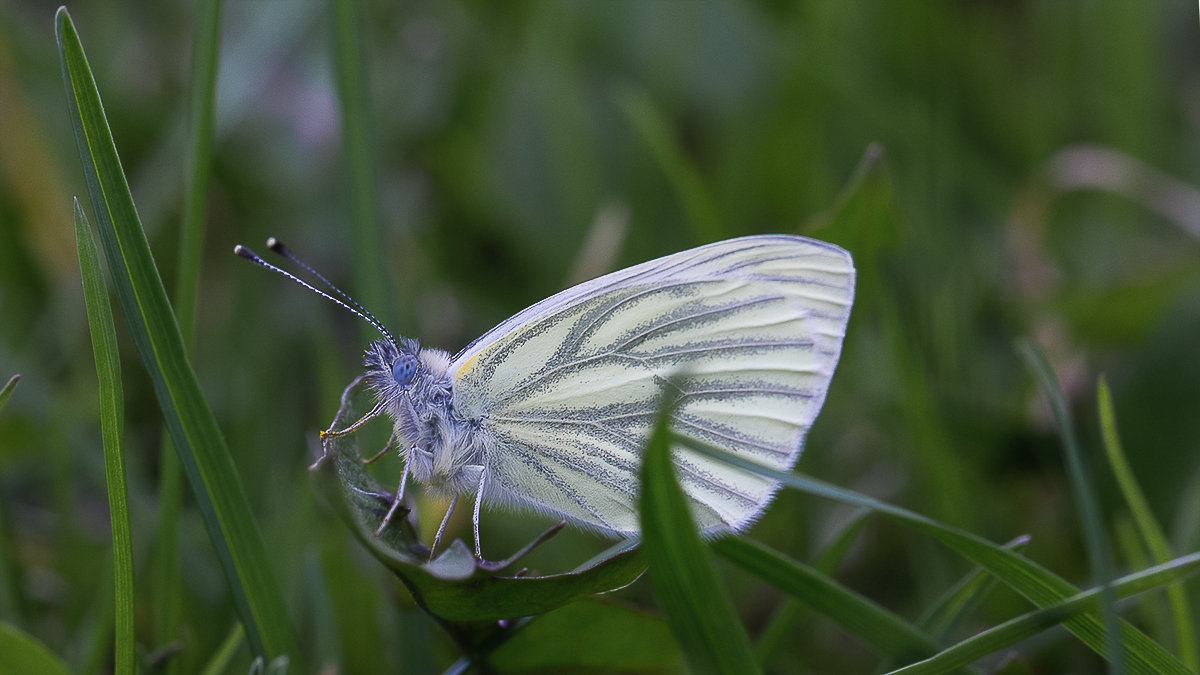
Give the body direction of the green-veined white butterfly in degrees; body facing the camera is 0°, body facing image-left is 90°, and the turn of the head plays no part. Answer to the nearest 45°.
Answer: approximately 90°

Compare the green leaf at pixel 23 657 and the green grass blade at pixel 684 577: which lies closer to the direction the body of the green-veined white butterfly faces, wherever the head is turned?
the green leaf

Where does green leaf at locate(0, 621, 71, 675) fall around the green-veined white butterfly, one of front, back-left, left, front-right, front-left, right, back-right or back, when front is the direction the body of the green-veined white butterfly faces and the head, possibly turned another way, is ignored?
front-left

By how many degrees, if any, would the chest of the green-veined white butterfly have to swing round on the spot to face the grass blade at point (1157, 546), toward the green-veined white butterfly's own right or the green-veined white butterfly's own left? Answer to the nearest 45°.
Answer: approximately 135° to the green-veined white butterfly's own left
